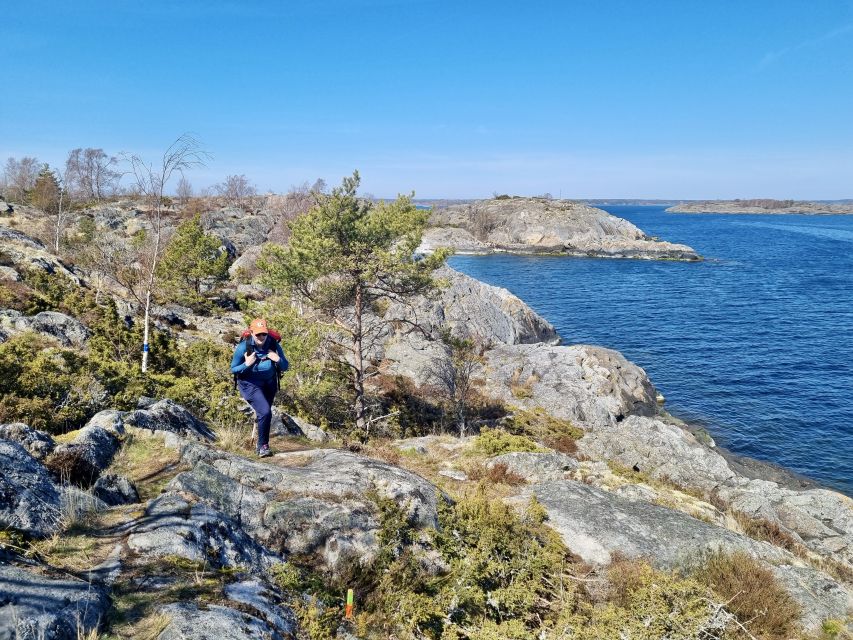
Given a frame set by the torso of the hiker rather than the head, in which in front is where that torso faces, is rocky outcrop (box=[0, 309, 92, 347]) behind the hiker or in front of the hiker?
behind

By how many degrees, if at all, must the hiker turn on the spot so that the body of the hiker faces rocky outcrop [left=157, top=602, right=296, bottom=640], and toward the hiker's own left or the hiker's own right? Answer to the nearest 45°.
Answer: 0° — they already face it

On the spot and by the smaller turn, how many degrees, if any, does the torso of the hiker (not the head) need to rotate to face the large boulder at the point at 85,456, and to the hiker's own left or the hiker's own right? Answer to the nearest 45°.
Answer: approximately 45° to the hiker's own right

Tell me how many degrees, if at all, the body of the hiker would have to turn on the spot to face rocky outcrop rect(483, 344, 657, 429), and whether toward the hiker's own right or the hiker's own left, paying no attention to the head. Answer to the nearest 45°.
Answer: approximately 135° to the hiker's own left

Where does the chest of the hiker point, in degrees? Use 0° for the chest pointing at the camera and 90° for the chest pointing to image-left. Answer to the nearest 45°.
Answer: approximately 0°

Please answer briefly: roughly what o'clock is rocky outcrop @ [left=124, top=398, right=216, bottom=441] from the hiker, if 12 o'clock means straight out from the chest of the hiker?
The rocky outcrop is roughly at 4 o'clock from the hiker.

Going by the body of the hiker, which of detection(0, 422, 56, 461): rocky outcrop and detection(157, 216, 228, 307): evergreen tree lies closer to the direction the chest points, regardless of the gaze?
the rocky outcrop

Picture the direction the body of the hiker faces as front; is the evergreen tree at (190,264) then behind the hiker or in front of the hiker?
behind
